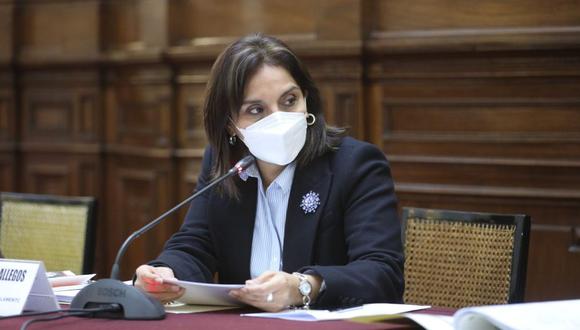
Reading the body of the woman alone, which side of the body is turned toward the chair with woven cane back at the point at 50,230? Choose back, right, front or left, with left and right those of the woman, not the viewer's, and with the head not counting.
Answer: right

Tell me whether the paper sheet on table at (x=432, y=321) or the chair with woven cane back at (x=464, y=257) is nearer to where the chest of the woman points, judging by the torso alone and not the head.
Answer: the paper sheet on table

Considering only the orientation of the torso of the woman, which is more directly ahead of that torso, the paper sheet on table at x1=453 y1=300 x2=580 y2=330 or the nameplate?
the nameplate

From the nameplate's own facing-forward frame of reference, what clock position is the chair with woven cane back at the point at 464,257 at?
The chair with woven cane back is roughly at 7 o'clock from the nameplate.

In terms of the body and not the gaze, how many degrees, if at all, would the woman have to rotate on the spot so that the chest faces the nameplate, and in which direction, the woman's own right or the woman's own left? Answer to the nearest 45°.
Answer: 0° — they already face it

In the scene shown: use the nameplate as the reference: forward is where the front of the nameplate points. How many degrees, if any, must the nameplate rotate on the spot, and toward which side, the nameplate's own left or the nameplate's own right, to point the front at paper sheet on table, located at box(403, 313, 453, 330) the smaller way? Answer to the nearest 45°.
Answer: approximately 90° to the nameplate's own left

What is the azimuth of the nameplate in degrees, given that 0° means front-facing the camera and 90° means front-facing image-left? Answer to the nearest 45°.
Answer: approximately 45°

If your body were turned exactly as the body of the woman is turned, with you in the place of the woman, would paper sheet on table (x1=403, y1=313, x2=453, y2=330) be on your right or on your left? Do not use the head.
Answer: on your left

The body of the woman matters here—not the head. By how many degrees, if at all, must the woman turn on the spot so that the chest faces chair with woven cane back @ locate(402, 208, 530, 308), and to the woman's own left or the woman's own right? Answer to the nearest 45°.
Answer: approximately 135° to the woman's own left
